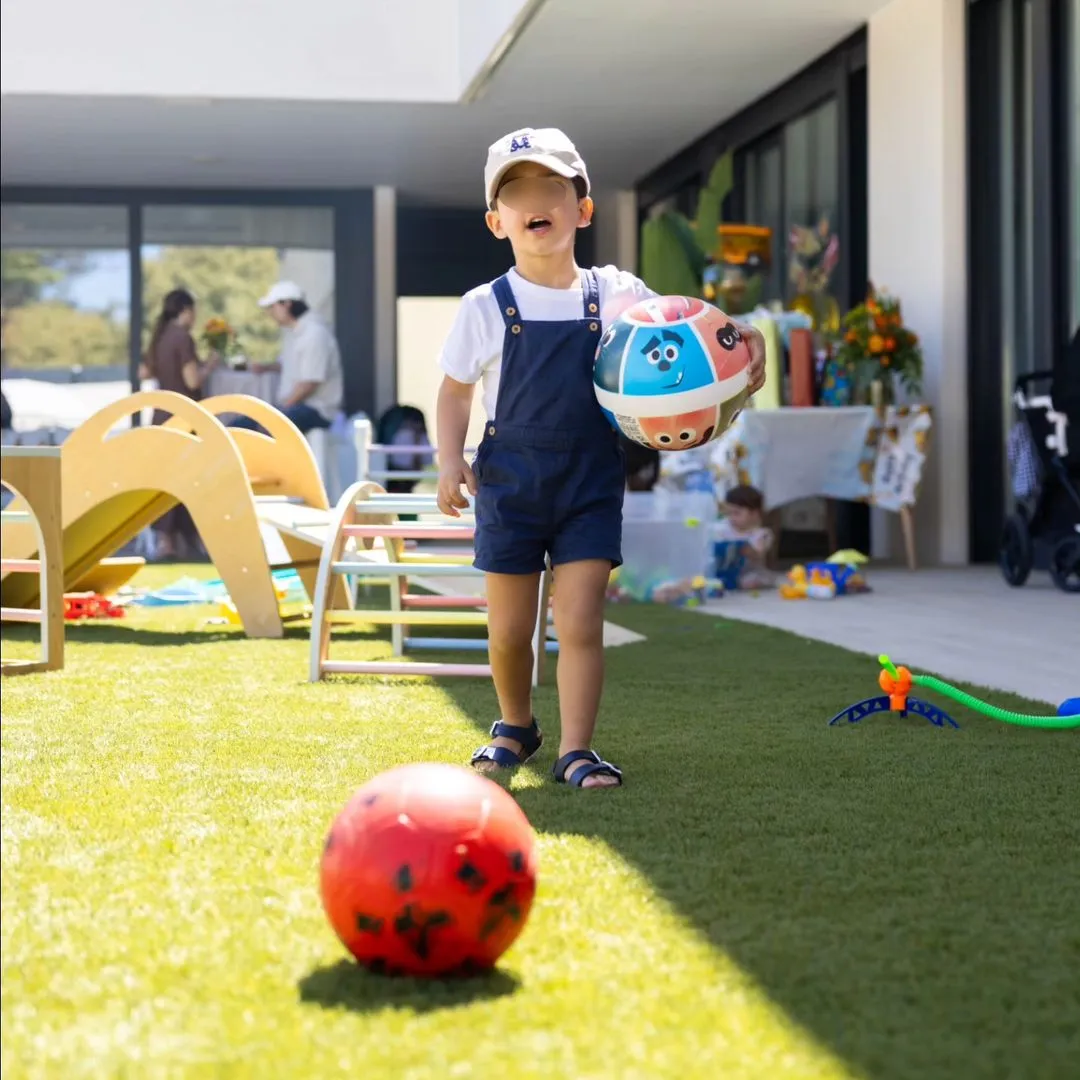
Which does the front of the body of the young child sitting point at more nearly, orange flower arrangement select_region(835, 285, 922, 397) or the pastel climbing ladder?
the pastel climbing ladder

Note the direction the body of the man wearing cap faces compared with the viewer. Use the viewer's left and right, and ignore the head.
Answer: facing to the left of the viewer

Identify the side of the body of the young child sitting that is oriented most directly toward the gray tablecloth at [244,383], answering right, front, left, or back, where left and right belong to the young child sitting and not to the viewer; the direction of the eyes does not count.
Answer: right

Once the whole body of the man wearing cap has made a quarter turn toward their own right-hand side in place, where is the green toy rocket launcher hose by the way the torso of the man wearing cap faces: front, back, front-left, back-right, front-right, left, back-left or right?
back

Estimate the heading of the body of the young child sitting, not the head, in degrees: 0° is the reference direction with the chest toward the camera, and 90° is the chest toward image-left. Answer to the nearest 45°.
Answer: approximately 45°

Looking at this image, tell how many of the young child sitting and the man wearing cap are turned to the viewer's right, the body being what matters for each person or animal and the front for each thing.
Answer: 0

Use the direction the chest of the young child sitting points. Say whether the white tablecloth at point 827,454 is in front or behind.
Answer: behind

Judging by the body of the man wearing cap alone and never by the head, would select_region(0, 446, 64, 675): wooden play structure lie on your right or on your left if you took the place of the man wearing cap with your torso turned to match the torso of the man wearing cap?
on your left

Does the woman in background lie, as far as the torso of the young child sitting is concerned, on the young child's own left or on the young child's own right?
on the young child's own right

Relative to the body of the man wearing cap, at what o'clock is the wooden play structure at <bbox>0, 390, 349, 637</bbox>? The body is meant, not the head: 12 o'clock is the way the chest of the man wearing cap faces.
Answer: The wooden play structure is roughly at 9 o'clock from the man wearing cap.
